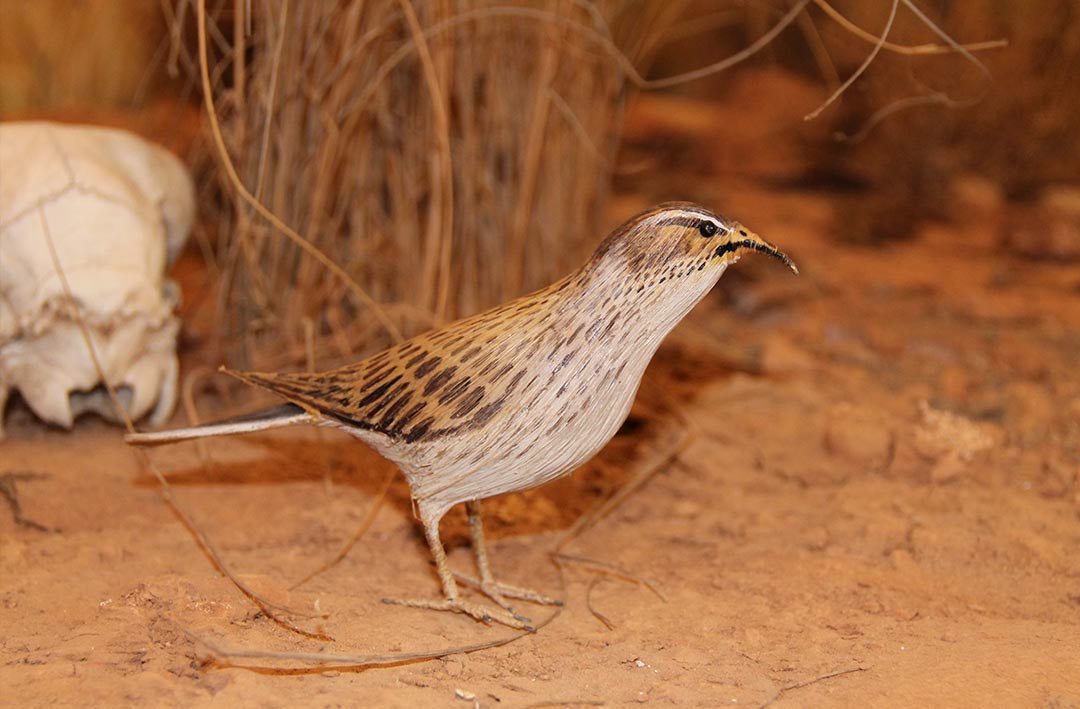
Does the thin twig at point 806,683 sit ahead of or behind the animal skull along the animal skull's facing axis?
behind

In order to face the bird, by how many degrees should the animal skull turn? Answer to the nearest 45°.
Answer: approximately 135° to its right

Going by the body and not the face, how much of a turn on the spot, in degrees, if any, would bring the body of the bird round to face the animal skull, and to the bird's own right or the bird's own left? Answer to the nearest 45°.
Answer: approximately 135° to the bird's own left

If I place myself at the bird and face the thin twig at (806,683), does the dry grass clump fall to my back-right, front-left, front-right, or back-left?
back-left

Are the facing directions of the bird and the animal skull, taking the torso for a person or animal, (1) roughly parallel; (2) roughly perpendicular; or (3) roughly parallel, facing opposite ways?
roughly perpendicular

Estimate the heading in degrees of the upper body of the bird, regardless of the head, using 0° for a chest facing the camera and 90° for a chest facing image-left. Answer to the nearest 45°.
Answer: approximately 270°
